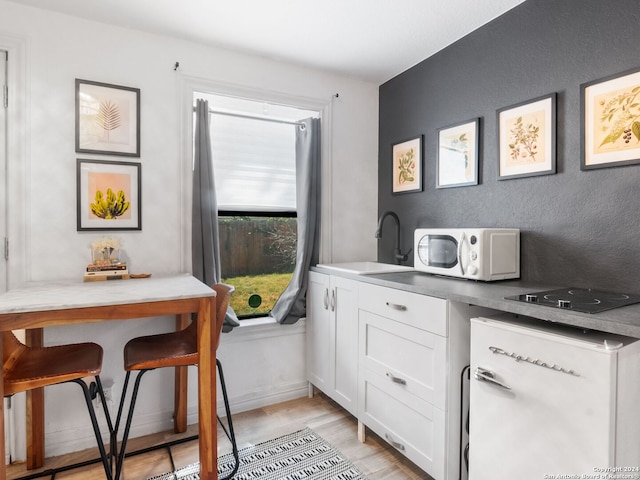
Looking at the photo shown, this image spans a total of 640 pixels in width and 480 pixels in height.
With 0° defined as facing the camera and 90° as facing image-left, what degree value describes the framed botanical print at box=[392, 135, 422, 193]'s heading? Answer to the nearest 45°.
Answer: approximately 45°

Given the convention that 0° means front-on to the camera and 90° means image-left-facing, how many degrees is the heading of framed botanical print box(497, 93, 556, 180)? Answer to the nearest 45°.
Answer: approximately 45°

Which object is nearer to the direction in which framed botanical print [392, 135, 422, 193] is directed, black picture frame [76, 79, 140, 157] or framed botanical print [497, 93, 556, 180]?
the black picture frame

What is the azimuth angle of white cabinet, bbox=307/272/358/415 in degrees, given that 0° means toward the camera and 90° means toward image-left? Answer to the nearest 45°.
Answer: approximately 45°

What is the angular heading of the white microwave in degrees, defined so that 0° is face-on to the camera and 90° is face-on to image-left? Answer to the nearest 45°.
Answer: approximately 45°
